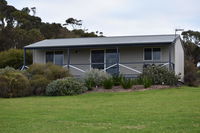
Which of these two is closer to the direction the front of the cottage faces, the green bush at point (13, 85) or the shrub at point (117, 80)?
the shrub

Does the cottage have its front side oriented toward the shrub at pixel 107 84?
yes

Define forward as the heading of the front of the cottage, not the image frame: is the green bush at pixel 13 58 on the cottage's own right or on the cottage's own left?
on the cottage's own right

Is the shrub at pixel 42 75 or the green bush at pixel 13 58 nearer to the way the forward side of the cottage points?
the shrub

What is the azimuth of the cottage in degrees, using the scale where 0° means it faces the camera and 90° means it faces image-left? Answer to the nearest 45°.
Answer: approximately 0°

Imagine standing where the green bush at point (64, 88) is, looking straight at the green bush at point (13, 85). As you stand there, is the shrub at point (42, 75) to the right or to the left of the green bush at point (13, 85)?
right

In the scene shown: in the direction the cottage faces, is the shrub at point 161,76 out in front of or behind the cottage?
in front

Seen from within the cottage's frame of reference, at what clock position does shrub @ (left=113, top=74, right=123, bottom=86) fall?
The shrub is roughly at 12 o'clock from the cottage.
